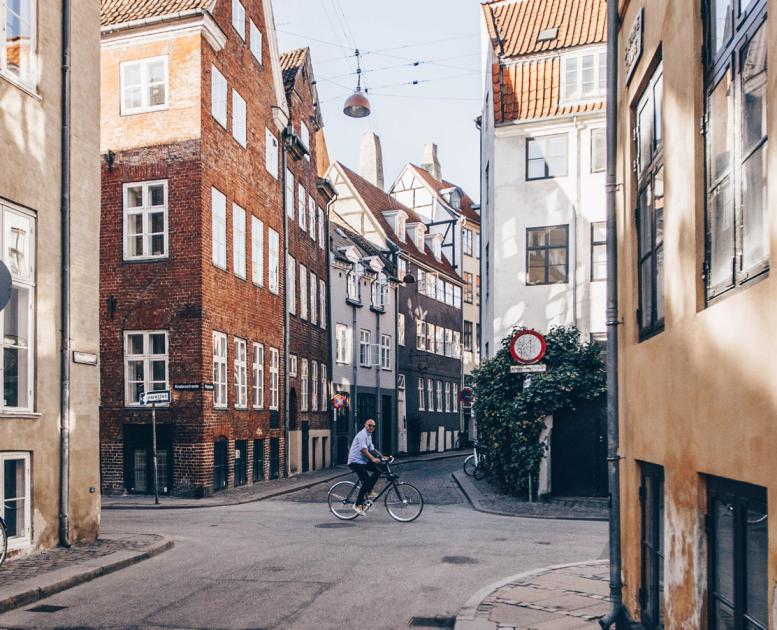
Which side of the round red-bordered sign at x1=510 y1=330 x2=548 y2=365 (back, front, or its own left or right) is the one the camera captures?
front

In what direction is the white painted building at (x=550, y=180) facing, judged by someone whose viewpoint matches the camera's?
facing the viewer

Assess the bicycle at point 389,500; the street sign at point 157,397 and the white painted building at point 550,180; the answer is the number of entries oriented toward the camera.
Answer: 2

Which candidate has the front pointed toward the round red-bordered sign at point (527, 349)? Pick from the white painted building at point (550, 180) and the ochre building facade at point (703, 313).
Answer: the white painted building

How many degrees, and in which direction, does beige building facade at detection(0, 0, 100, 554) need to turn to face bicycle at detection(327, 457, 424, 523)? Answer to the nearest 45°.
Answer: approximately 90° to its left

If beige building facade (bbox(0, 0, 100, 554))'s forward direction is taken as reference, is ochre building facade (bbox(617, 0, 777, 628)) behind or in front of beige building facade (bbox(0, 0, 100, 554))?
in front

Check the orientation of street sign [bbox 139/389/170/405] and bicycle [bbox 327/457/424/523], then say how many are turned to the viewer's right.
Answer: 1

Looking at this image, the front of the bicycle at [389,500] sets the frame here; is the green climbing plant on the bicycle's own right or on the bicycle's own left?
on the bicycle's own left

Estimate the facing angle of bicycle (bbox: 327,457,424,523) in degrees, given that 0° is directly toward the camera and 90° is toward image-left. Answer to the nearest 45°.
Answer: approximately 270°
